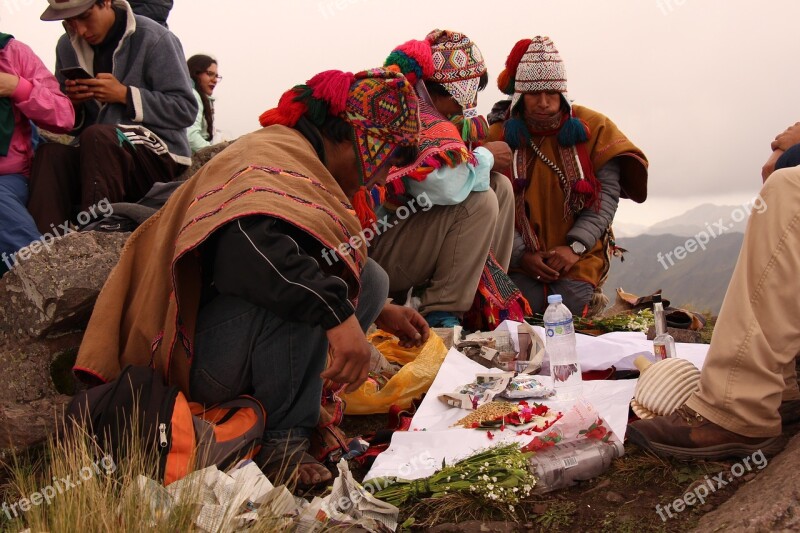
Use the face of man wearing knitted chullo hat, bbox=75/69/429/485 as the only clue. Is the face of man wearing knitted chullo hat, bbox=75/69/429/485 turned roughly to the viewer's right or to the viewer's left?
to the viewer's right

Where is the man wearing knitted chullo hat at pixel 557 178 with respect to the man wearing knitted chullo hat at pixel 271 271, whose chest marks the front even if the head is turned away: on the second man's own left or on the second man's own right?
on the second man's own left

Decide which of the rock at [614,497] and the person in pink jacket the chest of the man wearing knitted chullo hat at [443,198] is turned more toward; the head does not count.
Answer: the rock

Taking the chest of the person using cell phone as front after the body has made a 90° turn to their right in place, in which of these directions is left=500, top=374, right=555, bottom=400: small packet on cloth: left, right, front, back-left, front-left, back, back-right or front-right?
back

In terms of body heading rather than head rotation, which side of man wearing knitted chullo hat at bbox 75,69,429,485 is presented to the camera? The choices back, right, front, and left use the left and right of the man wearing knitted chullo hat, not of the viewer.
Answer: right

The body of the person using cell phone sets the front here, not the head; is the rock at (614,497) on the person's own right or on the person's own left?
on the person's own left

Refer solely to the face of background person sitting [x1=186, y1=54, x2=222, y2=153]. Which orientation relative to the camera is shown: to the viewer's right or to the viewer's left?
to the viewer's right
